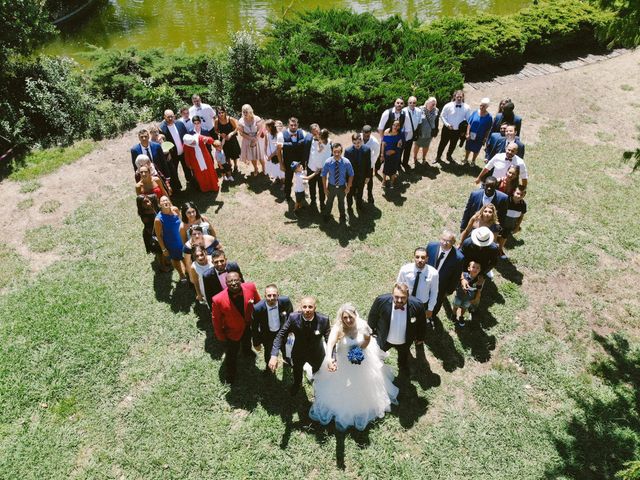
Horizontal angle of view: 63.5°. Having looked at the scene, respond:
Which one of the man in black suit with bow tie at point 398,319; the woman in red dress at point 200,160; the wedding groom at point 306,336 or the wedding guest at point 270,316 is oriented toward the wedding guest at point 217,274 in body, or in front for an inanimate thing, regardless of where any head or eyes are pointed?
the woman in red dress

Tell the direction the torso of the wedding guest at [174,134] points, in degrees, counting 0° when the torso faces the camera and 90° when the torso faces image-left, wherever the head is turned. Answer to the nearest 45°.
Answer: approximately 0°

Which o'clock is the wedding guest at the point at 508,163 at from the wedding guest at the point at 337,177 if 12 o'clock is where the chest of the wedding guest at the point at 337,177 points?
the wedding guest at the point at 508,163 is roughly at 9 o'clock from the wedding guest at the point at 337,177.

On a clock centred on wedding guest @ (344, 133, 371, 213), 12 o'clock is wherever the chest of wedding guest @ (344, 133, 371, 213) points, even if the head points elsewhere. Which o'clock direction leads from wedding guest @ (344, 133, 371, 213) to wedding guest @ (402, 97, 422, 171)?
wedding guest @ (402, 97, 422, 171) is roughly at 7 o'clock from wedding guest @ (344, 133, 371, 213).

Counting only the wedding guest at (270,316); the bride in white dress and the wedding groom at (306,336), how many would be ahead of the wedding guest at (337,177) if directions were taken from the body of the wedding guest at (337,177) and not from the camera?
3
